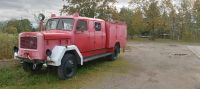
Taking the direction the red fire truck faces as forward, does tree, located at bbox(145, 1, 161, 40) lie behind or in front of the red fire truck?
behind

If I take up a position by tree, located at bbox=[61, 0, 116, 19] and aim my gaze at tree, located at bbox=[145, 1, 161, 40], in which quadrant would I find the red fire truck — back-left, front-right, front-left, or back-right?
back-right

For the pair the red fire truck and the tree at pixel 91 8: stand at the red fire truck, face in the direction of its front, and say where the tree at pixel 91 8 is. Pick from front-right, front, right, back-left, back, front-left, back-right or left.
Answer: back-right

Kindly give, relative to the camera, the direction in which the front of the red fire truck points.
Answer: facing the viewer and to the left of the viewer
